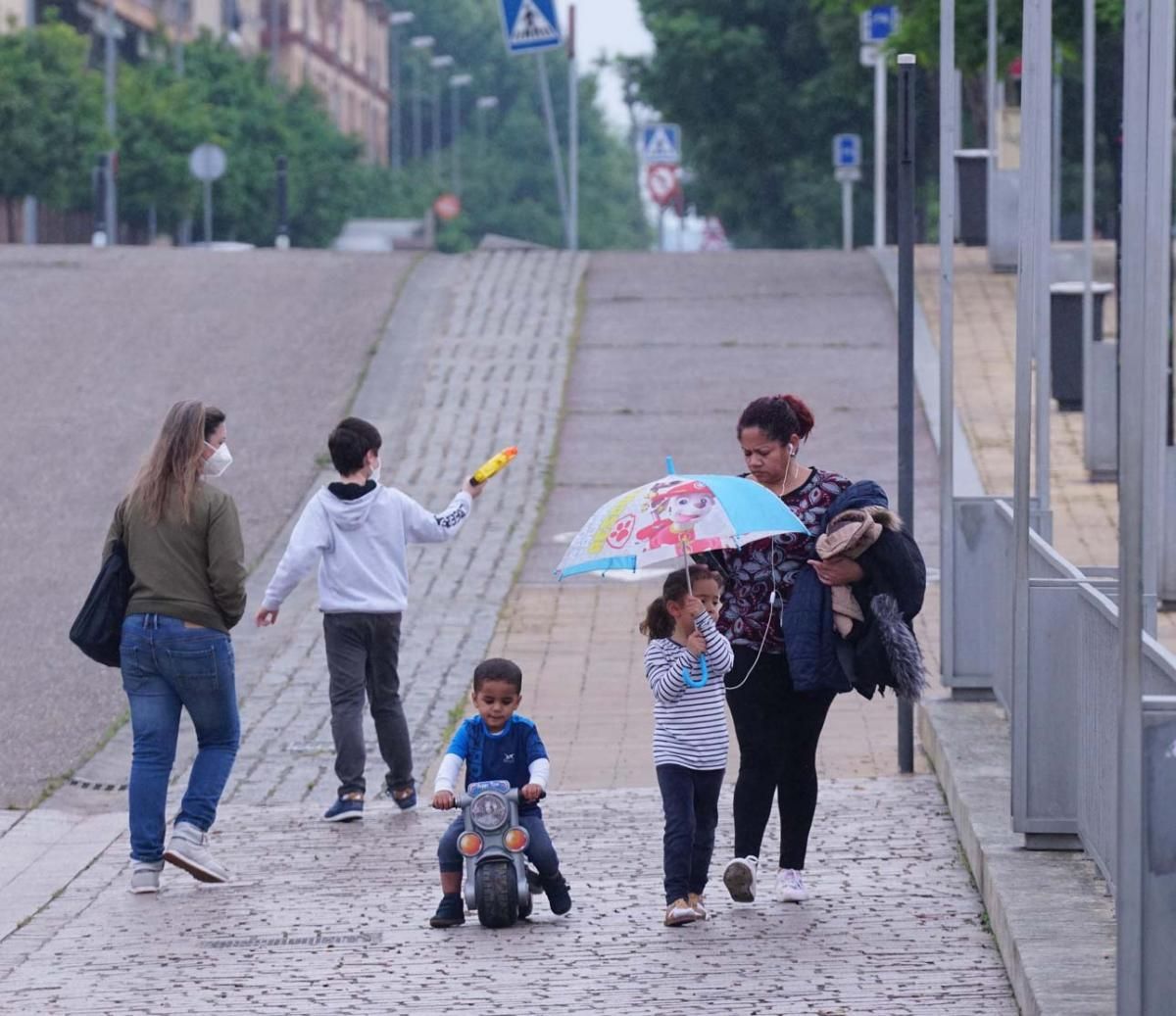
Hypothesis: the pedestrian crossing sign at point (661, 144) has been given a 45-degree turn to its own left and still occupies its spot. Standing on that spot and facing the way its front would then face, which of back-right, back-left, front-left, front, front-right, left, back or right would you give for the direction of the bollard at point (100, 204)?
right

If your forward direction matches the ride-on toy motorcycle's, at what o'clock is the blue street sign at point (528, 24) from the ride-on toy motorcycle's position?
The blue street sign is roughly at 6 o'clock from the ride-on toy motorcycle.

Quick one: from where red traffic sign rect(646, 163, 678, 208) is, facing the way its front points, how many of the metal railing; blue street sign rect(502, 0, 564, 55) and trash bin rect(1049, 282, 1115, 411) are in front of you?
3

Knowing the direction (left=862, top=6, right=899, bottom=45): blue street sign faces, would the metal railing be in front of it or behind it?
in front

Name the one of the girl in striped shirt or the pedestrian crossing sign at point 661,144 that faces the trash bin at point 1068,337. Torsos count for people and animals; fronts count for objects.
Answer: the pedestrian crossing sign

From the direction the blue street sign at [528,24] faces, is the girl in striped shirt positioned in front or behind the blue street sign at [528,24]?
in front

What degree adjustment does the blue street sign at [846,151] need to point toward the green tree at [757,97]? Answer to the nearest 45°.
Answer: approximately 180°

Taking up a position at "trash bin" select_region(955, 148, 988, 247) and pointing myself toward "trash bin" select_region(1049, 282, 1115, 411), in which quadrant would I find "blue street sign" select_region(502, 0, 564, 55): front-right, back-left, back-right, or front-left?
back-right

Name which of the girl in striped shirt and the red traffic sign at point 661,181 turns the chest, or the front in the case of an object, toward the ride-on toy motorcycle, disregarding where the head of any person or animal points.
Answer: the red traffic sign

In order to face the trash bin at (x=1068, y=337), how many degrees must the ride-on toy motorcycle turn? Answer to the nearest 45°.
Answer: approximately 180°

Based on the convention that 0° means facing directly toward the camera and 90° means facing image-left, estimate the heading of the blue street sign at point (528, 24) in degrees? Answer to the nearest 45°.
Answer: approximately 0°

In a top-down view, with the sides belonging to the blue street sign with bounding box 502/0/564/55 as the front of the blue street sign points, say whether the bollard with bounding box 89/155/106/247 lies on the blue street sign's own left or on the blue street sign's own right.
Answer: on the blue street sign's own right

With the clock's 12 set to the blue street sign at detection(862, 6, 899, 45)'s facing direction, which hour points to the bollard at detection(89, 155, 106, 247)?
The bollard is roughly at 4 o'clock from the blue street sign.
